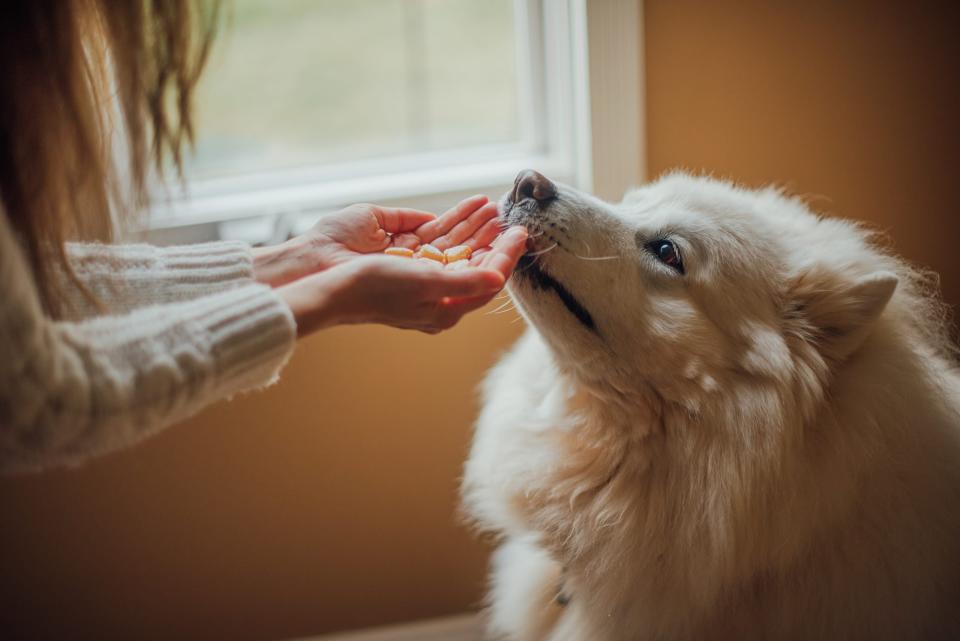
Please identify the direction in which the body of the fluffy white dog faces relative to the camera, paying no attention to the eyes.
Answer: to the viewer's left

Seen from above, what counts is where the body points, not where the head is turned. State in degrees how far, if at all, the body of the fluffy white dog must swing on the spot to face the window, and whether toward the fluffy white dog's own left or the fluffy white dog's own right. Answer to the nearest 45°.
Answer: approximately 45° to the fluffy white dog's own right
